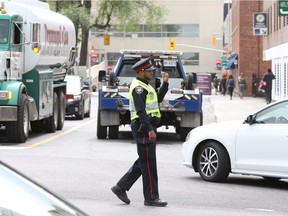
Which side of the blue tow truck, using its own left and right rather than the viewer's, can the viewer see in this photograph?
back

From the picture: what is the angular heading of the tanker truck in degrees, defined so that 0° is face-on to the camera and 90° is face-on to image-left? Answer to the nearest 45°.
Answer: approximately 45°

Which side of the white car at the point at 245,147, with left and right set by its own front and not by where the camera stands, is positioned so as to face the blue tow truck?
right

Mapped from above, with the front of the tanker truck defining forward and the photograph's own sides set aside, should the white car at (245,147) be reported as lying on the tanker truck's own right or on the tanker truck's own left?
on the tanker truck's own left

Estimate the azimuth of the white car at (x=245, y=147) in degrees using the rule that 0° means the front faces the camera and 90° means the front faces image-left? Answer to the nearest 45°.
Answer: approximately 90°

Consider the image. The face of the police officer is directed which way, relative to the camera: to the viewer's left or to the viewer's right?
to the viewer's right
